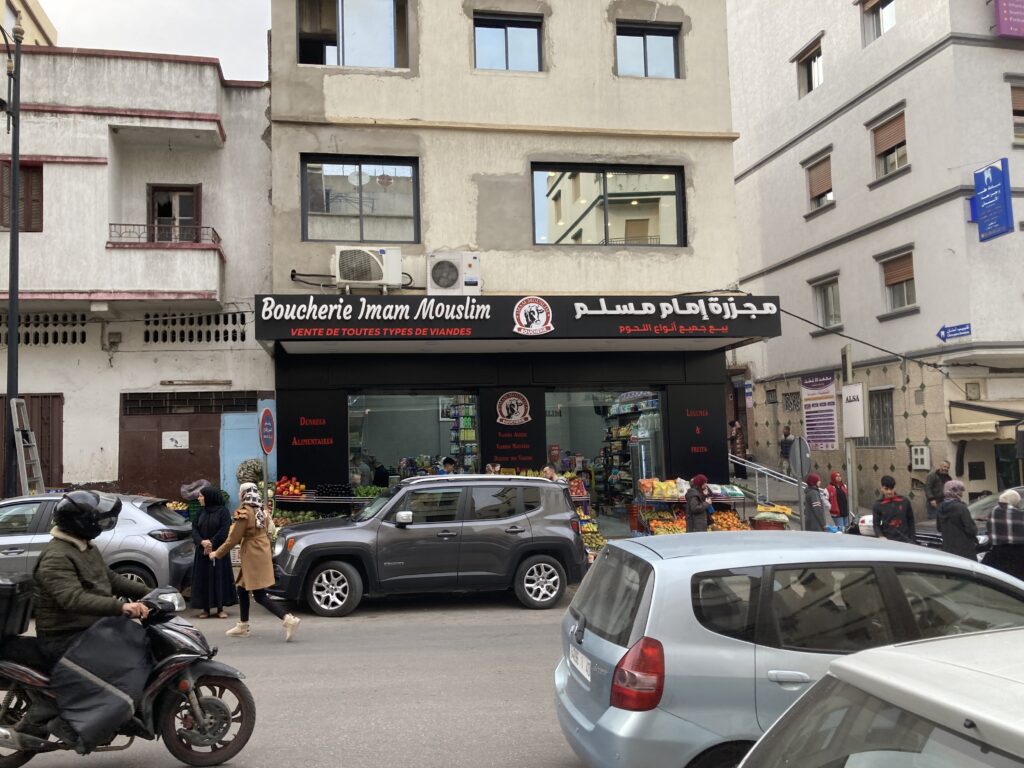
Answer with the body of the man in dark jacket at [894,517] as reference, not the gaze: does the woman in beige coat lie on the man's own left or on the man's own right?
on the man's own right

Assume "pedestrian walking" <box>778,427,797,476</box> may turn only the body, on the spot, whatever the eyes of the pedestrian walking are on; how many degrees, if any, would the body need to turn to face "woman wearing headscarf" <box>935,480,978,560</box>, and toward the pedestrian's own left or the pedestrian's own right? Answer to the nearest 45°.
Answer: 0° — they already face them

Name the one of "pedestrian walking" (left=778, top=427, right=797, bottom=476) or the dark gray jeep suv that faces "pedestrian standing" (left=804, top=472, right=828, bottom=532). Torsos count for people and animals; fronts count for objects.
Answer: "pedestrian walking" (left=778, top=427, right=797, bottom=476)

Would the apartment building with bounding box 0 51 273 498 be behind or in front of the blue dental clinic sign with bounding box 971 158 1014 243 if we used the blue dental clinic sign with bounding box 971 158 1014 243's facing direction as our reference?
in front

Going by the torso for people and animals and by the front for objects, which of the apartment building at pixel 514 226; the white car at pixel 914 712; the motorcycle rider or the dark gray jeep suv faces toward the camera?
the apartment building

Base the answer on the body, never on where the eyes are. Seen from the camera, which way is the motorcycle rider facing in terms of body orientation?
to the viewer's right

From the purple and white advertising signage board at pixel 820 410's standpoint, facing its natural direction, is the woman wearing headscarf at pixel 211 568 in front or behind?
in front

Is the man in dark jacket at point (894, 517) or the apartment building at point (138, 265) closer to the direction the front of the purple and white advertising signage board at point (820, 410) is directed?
the apartment building

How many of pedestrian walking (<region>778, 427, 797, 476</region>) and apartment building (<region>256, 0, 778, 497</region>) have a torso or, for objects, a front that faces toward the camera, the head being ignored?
2

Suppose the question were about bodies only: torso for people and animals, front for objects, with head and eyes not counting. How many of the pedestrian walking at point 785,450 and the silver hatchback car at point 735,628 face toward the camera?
1

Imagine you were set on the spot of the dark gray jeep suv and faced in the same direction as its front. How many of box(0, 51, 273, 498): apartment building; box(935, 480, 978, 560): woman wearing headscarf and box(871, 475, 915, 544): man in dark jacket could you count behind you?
2

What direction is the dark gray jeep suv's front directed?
to the viewer's left
